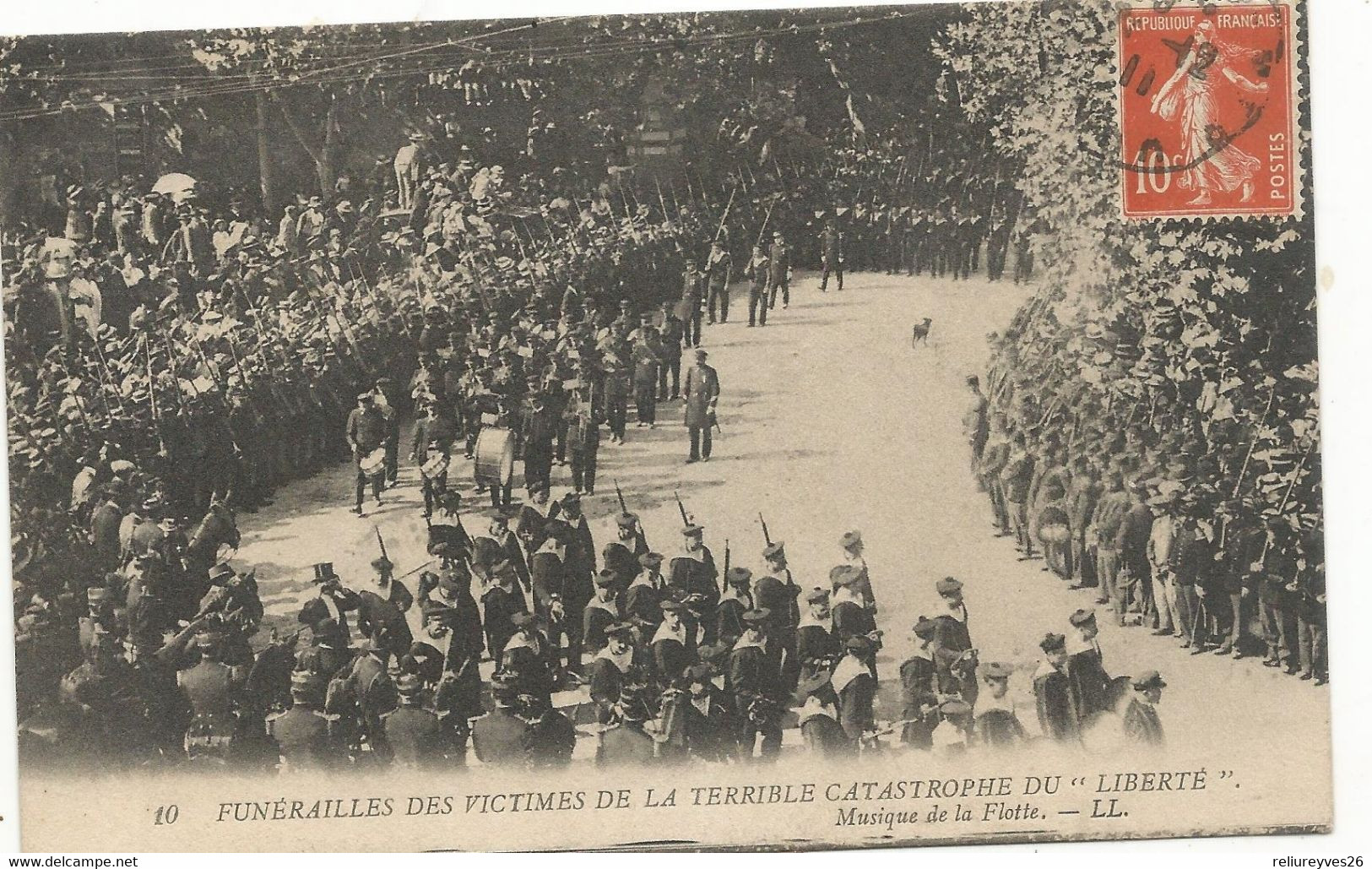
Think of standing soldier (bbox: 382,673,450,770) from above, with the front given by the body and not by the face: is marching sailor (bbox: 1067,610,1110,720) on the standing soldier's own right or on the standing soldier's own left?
on the standing soldier's own right

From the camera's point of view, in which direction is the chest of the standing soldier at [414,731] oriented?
away from the camera

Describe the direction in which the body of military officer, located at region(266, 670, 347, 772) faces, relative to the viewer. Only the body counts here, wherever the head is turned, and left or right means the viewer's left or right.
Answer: facing away from the viewer

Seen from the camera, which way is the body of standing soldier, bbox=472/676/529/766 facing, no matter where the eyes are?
away from the camera

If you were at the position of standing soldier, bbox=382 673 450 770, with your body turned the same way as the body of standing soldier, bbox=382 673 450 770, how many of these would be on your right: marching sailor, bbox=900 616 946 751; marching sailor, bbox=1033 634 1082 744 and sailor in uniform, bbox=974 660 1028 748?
3
